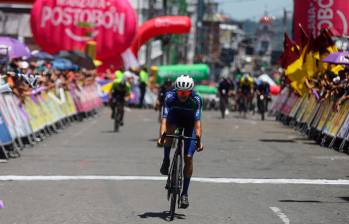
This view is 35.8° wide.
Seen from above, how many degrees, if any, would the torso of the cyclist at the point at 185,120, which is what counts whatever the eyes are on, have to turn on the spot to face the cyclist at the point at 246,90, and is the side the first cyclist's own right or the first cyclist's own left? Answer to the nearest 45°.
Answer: approximately 180°

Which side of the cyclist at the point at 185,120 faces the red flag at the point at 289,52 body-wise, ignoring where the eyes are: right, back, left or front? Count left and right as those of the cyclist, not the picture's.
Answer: back

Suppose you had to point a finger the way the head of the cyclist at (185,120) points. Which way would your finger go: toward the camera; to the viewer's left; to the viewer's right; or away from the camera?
toward the camera

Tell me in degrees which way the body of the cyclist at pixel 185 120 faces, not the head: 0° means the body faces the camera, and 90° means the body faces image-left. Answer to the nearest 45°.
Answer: approximately 0°

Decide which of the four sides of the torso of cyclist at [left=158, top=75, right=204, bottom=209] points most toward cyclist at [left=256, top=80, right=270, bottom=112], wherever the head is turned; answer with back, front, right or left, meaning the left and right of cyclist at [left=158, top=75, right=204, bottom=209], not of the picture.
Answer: back

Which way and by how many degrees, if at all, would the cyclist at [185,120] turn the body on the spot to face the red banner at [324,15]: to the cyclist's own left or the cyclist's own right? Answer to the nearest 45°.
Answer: approximately 180°

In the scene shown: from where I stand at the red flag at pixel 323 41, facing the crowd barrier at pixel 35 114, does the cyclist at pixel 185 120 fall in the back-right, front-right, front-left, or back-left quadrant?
front-left

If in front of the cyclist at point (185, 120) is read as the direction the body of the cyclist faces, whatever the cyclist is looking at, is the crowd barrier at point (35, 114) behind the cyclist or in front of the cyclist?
behind
